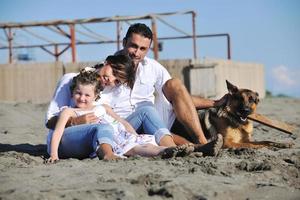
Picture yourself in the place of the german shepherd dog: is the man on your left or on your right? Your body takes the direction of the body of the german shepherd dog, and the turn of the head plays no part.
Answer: on your right

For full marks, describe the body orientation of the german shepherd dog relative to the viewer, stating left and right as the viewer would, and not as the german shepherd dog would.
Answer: facing the viewer and to the right of the viewer

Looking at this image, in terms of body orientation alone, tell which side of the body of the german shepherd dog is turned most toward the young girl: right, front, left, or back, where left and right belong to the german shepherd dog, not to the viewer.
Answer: right

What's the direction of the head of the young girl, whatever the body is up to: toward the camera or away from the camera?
toward the camera
